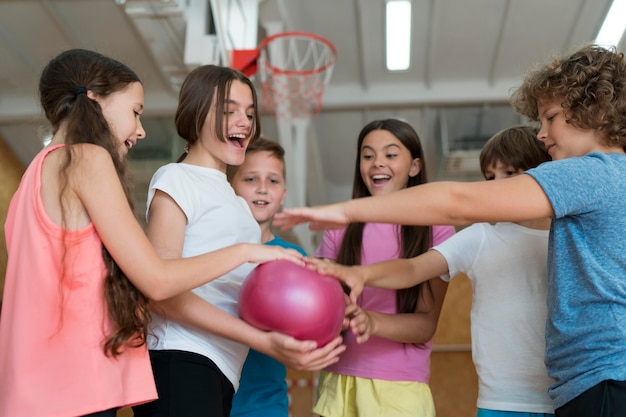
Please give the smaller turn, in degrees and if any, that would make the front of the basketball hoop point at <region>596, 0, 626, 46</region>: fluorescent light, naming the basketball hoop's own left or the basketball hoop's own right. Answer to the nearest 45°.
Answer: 0° — it already faces it

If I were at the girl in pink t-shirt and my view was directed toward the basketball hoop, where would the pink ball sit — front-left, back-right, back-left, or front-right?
back-left

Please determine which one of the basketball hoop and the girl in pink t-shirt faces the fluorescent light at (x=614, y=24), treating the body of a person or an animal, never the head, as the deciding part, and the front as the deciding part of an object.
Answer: the basketball hoop

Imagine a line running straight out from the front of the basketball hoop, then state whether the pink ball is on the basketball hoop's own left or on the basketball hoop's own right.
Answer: on the basketball hoop's own right

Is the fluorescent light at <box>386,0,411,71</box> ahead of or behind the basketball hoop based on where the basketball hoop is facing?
ahead

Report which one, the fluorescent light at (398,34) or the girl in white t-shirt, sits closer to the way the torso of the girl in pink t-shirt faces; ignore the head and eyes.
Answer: the girl in white t-shirt

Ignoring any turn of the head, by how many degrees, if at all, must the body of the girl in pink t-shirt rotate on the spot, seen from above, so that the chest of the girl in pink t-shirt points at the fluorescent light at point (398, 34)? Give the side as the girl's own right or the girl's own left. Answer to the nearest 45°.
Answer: approximately 135° to the girl's own right

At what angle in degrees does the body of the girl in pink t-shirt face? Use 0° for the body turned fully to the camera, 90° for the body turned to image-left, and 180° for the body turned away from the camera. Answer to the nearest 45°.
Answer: approximately 45°
